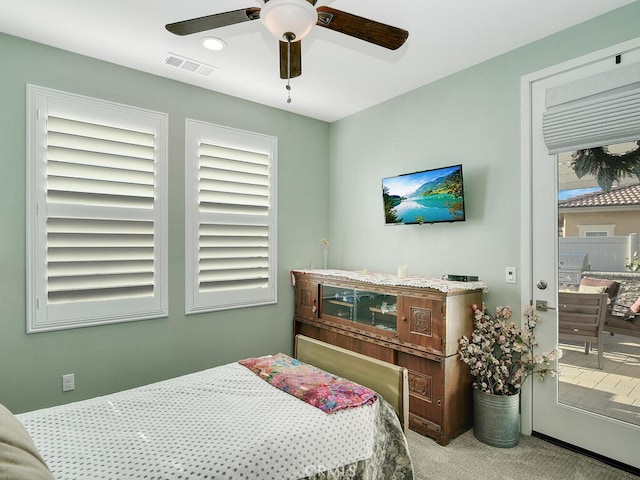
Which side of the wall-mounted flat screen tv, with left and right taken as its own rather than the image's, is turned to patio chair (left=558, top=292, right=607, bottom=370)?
left

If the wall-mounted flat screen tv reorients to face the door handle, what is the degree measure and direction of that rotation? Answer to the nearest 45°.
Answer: approximately 90° to its left

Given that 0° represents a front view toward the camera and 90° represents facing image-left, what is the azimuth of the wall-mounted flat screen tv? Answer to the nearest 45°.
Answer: approximately 45°

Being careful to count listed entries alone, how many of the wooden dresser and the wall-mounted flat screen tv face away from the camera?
0

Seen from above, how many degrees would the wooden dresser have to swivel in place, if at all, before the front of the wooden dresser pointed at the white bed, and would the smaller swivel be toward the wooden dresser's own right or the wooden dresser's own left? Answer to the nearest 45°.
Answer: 0° — it already faces it

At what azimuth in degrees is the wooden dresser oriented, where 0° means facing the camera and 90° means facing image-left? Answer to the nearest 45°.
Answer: approximately 45°

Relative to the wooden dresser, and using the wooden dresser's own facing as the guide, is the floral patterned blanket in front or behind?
in front
